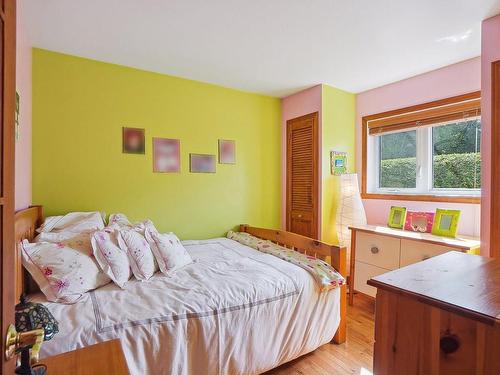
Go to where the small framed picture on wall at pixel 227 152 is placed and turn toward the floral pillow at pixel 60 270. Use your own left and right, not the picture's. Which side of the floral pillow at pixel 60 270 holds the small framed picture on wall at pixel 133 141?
right

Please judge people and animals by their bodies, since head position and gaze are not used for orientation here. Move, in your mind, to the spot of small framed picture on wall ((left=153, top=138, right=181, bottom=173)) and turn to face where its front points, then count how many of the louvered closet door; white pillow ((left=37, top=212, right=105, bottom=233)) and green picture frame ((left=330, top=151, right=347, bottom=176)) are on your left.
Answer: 2

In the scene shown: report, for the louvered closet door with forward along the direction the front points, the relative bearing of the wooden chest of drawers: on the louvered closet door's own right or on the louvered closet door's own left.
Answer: on the louvered closet door's own left

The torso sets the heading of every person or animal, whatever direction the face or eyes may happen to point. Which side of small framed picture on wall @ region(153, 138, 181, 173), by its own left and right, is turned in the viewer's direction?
front

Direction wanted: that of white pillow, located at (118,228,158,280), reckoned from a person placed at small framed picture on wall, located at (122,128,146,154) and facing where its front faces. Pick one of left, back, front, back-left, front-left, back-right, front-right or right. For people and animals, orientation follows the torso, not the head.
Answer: front

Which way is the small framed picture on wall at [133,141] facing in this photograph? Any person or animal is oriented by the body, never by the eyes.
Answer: toward the camera

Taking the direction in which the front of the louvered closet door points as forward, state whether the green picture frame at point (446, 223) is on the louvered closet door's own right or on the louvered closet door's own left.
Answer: on the louvered closet door's own left

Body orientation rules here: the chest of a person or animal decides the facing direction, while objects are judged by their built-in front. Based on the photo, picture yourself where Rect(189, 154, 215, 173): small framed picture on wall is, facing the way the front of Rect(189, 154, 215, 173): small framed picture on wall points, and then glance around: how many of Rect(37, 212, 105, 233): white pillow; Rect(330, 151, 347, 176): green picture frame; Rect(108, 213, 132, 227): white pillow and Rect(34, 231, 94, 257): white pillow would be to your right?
3

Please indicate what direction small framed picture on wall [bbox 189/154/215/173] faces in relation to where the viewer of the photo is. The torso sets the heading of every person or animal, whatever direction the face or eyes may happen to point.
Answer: facing the viewer and to the right of the viewer

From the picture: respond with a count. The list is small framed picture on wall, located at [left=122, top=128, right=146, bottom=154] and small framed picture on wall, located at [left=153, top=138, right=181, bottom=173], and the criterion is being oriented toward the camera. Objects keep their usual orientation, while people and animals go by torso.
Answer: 2

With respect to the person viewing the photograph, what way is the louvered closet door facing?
facing the viewer and to the left of the viewer

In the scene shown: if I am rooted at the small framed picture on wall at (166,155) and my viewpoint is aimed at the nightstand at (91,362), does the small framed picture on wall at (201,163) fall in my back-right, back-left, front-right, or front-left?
back-left
